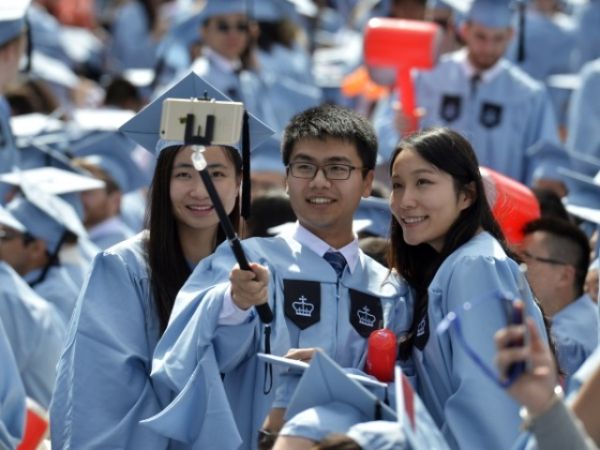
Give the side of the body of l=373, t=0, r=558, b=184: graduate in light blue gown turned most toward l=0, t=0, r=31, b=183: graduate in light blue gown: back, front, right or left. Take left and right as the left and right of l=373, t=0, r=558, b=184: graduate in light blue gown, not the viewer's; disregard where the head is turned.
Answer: right

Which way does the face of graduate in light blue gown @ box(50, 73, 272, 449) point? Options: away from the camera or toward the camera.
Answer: toward the camera

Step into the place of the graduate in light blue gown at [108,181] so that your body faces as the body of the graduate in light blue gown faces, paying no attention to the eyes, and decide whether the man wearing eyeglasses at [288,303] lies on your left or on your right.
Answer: on your left

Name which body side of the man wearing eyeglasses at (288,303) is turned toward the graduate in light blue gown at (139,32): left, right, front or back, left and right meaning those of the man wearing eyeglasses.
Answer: back

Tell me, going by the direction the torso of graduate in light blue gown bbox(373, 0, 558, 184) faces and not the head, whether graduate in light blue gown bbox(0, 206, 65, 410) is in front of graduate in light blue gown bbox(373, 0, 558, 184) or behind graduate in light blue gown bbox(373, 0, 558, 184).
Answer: in front

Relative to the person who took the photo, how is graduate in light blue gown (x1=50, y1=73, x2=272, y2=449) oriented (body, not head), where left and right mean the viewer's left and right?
facing the viewer and to the right of the viewer

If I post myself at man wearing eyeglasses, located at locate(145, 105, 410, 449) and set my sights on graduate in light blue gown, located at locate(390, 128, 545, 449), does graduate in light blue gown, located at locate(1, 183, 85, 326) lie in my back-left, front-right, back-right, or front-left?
back-left

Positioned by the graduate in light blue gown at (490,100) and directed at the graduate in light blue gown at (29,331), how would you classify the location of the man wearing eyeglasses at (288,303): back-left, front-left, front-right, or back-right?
front-left

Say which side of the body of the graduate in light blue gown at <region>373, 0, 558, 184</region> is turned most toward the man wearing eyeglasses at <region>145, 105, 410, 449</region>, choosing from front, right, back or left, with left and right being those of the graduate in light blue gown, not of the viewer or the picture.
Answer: front

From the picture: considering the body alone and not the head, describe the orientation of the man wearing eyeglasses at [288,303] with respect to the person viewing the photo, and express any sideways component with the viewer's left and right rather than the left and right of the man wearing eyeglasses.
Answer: facing the viewer

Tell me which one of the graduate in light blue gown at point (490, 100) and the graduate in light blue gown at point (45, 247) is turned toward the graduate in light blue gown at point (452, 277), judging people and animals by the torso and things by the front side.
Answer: the graduate in light blue gown at point (490, 100)

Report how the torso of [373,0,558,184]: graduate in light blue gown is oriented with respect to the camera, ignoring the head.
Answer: toward the camera
